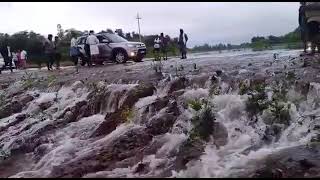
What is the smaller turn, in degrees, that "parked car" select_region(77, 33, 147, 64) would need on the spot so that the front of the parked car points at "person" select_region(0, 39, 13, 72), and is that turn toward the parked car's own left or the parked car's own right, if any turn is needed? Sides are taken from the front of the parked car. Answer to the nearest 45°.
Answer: approximately 180°

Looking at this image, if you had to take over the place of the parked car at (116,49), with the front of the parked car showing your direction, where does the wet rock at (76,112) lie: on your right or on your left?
on your right

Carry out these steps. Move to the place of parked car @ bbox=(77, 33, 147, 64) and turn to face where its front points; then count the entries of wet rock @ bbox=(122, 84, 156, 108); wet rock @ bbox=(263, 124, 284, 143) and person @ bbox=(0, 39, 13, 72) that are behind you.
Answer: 1

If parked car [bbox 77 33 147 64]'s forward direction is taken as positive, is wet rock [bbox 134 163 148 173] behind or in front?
in front

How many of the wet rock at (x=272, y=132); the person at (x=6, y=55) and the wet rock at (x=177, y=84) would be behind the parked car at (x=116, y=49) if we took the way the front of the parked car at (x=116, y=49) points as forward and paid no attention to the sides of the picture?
1

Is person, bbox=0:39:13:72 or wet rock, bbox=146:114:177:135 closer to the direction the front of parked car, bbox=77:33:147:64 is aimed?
the wet rock

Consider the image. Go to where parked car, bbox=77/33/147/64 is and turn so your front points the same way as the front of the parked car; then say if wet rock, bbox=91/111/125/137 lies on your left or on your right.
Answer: on your right

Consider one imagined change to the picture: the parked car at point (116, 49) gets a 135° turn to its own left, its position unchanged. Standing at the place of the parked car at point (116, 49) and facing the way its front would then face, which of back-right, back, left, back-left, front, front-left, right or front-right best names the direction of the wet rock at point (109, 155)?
back

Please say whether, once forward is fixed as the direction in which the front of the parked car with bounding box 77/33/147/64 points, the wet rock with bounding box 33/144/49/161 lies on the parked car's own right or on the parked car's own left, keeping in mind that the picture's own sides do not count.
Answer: on the parked car's own right

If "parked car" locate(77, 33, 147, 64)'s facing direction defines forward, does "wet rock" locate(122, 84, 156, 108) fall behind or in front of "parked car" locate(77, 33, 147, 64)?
in front

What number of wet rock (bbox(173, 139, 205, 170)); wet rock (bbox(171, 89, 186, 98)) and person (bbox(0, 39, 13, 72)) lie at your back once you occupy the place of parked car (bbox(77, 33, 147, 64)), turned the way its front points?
1

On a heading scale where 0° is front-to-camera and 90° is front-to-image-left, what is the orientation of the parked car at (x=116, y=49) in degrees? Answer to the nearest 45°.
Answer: approximately 315°

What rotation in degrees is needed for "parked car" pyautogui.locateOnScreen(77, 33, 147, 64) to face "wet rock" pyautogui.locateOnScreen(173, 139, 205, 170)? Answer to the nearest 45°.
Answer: approximately 45° to its right

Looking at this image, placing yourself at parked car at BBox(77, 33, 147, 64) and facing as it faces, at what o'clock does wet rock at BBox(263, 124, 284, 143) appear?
The wet rock is roughly at 1 o'clock from the parked car.

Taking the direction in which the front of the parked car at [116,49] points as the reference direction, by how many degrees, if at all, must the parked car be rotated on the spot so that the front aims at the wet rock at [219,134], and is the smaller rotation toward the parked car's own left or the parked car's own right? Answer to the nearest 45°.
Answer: approximately 45° to the parked car's own right
